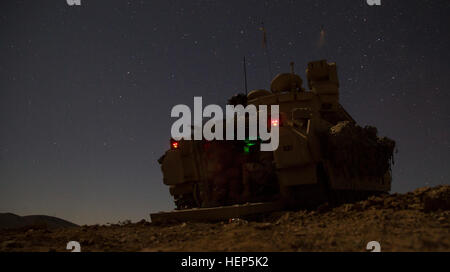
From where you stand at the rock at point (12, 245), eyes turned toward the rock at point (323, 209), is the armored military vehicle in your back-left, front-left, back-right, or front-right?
front-left

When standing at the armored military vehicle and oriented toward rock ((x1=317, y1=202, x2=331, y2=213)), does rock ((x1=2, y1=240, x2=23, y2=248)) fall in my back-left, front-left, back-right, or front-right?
front-right

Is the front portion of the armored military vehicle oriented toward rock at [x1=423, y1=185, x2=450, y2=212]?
no
